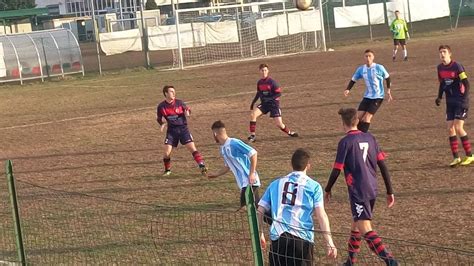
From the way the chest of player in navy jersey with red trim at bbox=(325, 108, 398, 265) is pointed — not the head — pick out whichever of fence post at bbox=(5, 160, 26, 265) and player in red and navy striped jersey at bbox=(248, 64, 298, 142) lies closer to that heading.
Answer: the player in red and navy striped jersey

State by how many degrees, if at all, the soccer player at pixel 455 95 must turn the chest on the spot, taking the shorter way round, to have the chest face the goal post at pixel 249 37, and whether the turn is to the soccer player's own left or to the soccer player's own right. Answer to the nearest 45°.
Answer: approximately 135° to the soccer player's own right

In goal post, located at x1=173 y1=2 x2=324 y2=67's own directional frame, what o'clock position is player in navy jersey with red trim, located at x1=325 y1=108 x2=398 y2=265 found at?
The player in navy jersey with red trim is roughly at 12 o'clock from the goal post.

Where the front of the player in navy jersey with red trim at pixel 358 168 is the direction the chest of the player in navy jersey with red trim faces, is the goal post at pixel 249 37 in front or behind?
in front

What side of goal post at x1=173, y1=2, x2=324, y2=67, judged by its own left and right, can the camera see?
front

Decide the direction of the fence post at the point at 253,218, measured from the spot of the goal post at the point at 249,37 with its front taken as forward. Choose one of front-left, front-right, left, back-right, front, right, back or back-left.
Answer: front

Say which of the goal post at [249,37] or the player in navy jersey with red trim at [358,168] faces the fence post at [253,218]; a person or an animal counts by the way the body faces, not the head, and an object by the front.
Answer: the goal post

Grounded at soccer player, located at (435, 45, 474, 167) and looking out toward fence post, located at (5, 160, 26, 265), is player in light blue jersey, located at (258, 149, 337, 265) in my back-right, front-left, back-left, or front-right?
front-left

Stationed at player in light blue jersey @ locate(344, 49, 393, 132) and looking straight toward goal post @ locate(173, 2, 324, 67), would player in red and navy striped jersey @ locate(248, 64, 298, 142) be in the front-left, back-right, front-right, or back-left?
front-left

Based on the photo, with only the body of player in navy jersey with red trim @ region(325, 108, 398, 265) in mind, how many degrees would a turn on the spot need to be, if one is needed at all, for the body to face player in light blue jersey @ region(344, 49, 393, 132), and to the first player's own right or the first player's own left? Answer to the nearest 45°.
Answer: approximately 45° to the first player's own right

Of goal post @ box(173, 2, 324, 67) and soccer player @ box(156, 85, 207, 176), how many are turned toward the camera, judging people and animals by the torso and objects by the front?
2

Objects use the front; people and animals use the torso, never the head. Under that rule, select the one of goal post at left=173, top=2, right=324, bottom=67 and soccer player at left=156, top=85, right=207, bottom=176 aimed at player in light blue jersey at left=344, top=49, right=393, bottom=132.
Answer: the goal post

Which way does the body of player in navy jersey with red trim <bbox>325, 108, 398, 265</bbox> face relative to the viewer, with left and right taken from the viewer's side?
facing away from the viewer and to the left of the viewer

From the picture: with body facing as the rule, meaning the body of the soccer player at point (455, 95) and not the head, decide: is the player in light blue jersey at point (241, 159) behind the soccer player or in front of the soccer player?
in front

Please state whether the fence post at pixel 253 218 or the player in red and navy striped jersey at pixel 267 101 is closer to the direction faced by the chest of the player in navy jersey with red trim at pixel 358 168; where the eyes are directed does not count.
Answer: the player in red and navy striped jersey

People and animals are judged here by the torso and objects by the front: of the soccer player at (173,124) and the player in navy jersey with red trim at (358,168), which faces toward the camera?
the soccer player

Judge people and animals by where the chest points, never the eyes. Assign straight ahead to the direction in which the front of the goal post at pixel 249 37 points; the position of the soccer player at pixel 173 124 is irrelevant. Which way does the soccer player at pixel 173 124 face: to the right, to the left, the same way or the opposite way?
the same way

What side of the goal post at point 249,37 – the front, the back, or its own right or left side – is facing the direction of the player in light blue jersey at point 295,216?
front
